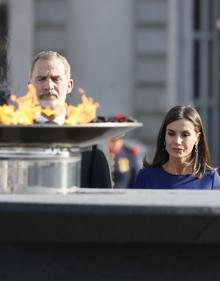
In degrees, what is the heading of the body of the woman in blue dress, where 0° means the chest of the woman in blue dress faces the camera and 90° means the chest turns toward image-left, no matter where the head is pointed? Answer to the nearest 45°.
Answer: approximately 0°

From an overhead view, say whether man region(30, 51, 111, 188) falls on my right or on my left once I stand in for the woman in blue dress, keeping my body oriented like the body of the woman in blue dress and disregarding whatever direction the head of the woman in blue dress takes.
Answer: on my right

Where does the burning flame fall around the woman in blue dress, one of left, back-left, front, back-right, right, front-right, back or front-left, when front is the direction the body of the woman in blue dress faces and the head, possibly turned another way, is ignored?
front-right
